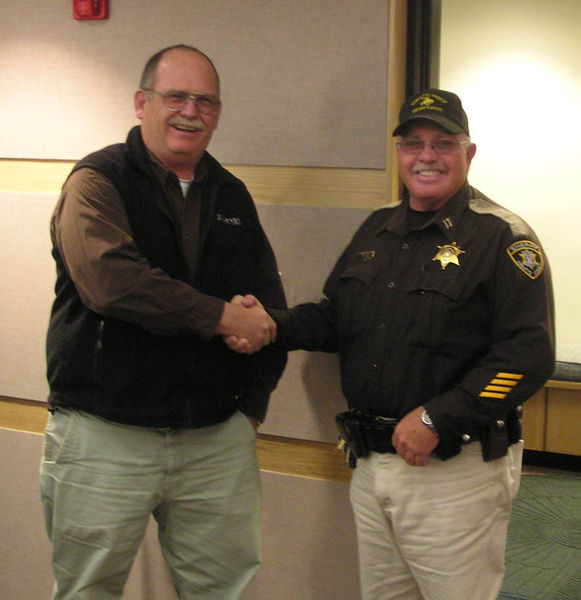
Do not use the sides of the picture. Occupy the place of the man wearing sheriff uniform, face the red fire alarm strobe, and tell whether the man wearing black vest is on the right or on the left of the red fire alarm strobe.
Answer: left

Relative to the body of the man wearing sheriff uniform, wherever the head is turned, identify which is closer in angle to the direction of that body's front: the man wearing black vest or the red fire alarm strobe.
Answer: the man wearing black vest

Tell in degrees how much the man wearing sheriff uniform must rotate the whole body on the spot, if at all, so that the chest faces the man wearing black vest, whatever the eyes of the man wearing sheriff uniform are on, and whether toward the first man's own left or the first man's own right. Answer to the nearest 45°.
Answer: approximately 45° to the first man's own right

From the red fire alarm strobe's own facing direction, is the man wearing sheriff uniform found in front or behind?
in front

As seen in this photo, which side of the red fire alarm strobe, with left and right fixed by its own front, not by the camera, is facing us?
front

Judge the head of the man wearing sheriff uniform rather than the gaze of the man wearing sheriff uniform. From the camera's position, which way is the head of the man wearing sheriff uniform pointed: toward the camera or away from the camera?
toward the camera

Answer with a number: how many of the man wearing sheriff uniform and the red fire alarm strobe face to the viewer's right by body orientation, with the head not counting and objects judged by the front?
0

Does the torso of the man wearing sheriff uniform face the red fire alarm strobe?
no

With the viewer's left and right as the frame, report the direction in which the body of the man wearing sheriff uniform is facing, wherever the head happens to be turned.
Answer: facing the viewer and to the left of the viewer
